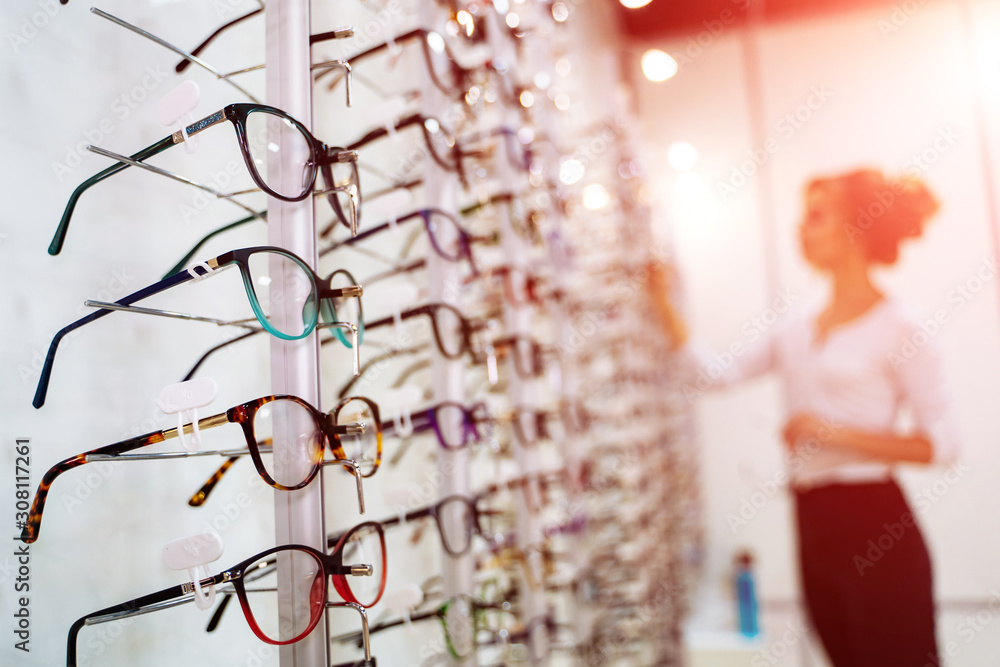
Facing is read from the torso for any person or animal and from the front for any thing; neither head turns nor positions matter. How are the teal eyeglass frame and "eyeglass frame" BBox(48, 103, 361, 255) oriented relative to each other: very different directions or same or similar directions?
same or similar directions

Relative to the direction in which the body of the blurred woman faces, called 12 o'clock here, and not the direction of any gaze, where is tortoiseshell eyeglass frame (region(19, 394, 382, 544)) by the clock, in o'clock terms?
The tortoiseshell eyeglass frame is roughly at 11 o'clock from the blurred woman.

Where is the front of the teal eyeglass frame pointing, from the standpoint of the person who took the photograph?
facing the viewer and to the right of the viewer

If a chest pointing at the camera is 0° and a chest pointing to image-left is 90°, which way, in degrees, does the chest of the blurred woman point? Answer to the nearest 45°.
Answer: approximately 45°

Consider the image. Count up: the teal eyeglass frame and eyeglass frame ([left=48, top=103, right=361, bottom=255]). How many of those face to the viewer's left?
0

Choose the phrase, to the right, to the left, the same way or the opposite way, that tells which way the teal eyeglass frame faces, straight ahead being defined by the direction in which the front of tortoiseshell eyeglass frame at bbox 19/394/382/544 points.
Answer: the same way

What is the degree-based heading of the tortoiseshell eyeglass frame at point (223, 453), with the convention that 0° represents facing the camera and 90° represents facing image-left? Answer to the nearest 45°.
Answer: approximately 315°

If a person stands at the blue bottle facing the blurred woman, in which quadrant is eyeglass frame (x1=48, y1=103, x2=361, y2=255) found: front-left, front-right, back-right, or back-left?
front-right

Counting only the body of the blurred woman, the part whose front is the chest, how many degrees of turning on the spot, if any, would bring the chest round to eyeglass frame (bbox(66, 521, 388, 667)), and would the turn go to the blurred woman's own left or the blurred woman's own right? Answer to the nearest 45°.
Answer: approximately 45° to the blurred woman's own left
